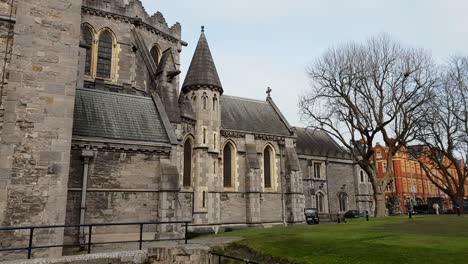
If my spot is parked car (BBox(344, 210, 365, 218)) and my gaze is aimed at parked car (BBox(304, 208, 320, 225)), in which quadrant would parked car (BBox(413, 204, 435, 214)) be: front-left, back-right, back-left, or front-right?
back-left
